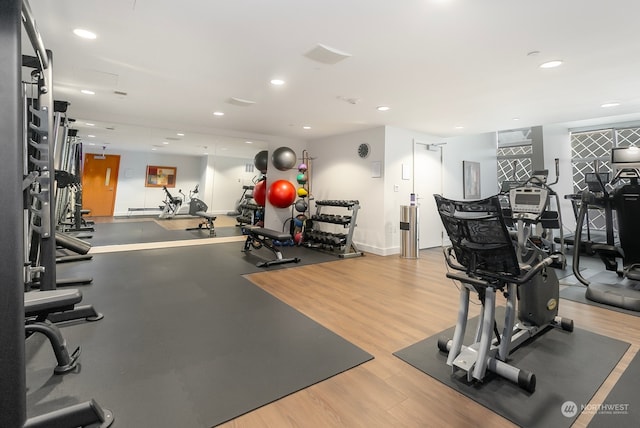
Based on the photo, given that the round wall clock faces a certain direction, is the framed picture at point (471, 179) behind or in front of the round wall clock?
behind

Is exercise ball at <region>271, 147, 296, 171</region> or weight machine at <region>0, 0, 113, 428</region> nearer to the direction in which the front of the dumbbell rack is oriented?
the weight machine

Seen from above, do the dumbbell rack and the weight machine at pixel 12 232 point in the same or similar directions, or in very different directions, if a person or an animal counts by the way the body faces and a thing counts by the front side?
very different directions

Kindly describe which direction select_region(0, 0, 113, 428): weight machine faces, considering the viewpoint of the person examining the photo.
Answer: facing to the right of the viewer

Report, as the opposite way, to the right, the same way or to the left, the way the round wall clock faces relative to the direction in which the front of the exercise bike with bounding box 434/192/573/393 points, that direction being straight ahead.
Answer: the opposite way

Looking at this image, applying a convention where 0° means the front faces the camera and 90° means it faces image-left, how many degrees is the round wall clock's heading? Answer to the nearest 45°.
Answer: approximately 45°

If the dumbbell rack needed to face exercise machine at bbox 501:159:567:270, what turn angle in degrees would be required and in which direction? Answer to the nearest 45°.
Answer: approximately 90° to its left

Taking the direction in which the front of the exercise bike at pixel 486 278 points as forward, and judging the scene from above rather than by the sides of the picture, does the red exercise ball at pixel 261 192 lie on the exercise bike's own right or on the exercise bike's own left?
on the exercise bike's own left

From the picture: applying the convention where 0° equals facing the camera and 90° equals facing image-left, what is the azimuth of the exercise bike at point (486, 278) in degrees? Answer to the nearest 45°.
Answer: approximately 225°
